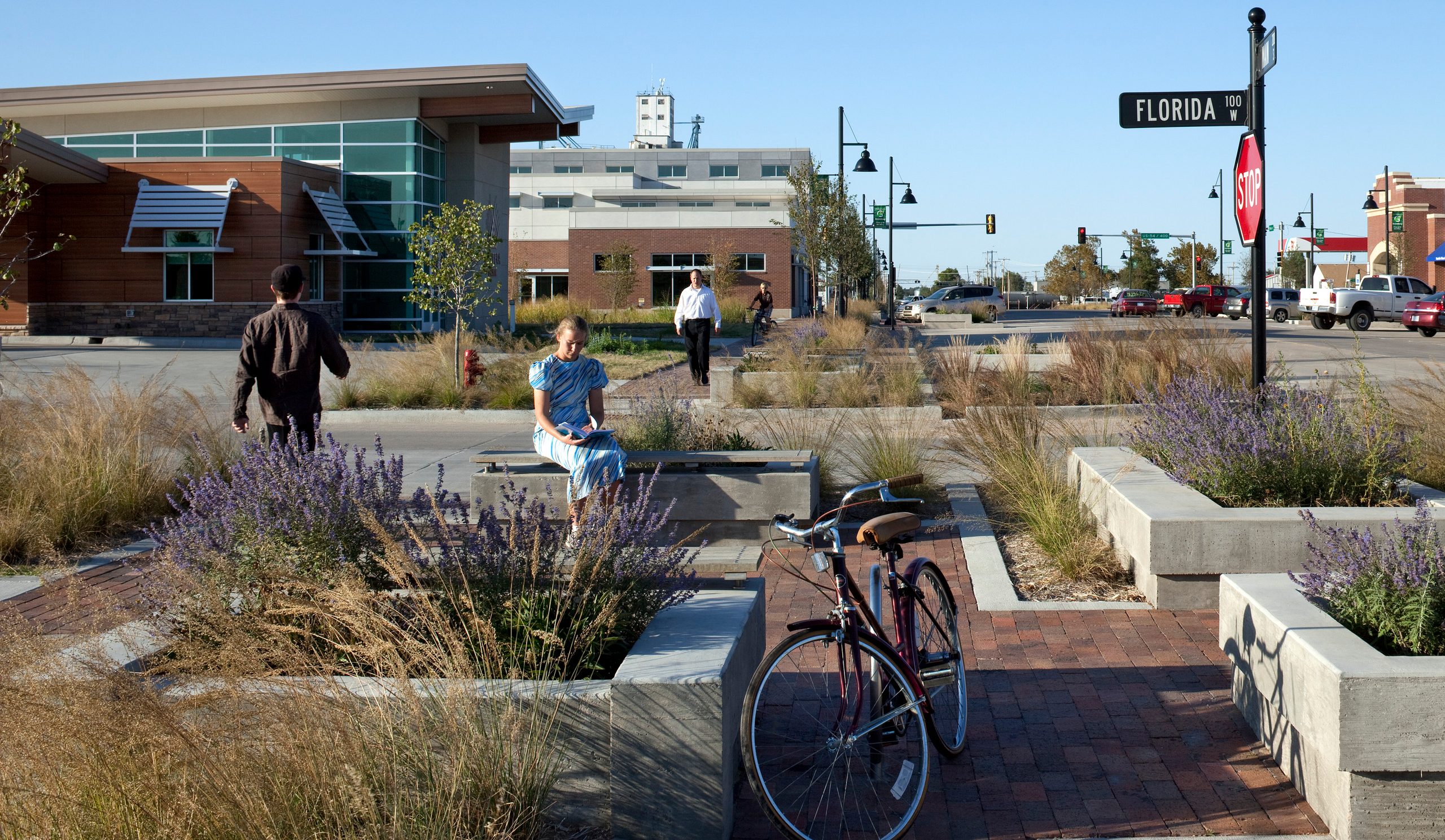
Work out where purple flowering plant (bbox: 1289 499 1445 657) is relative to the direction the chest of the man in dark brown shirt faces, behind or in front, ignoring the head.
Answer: behind

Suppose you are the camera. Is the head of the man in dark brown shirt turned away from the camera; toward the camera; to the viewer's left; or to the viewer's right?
away from the camera

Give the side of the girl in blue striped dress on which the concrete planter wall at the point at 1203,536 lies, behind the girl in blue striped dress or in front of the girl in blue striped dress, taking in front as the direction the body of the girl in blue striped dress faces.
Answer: in front

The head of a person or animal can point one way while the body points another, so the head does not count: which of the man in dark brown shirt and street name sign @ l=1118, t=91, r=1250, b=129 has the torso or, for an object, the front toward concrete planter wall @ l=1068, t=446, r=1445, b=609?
the street name sign

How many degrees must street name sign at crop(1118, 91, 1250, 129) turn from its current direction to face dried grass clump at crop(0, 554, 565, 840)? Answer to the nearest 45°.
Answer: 0° — it already faces it

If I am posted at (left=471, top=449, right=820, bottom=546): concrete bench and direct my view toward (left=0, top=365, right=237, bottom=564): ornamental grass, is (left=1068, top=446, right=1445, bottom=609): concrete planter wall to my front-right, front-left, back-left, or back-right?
back-left

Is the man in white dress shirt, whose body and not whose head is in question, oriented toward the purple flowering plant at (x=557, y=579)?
yes

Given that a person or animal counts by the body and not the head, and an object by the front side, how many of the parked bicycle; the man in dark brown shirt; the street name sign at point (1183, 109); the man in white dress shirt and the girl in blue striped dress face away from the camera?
1

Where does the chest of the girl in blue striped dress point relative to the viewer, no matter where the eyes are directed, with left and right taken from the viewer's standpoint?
facing the viewer and to the right of the viewer

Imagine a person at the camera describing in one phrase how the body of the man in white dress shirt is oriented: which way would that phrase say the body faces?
toward the camera

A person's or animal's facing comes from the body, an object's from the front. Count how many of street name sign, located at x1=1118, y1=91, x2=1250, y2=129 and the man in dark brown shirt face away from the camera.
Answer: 1

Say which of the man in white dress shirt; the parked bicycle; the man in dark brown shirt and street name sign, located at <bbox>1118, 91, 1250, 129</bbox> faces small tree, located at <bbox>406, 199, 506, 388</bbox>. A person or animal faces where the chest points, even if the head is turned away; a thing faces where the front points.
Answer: the man in dark brown shirt

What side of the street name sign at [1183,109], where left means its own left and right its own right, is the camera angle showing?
front
